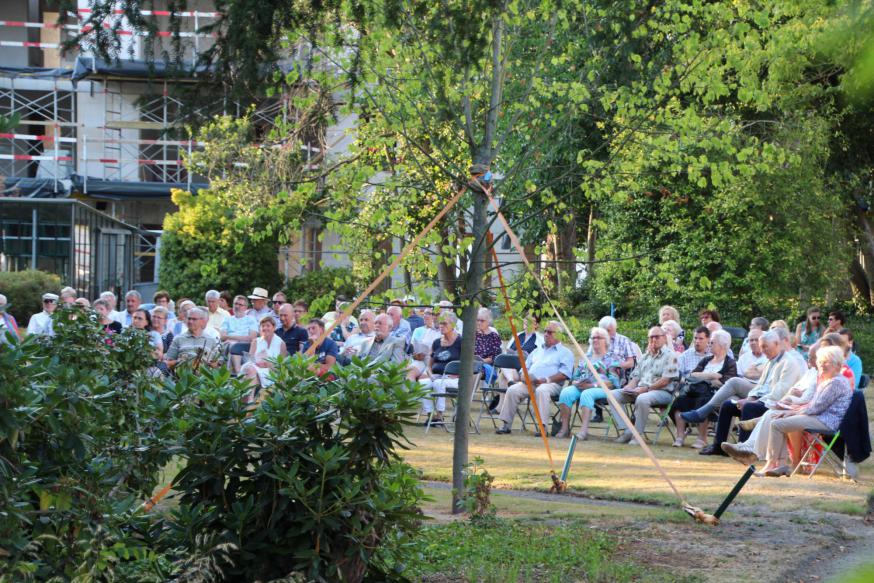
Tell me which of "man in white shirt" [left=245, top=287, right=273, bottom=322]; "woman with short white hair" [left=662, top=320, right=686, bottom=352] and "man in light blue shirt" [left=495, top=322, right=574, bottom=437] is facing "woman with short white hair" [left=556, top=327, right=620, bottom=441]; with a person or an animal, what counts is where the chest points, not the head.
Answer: "woman with short white hair" [left=662, top=320, right=686, bottom=352]

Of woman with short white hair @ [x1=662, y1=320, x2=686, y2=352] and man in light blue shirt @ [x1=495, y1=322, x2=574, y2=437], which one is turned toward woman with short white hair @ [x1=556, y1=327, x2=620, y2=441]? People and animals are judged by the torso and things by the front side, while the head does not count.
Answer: woman with short white hair @ [x1=662, y1=320, x2=686, y2=352]

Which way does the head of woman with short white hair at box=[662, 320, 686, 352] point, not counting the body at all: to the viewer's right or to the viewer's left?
to the viewer's left

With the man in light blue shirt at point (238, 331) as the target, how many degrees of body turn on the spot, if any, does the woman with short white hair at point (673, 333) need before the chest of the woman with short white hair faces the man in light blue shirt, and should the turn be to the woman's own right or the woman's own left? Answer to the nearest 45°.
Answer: approximately 45° to the woman's own right

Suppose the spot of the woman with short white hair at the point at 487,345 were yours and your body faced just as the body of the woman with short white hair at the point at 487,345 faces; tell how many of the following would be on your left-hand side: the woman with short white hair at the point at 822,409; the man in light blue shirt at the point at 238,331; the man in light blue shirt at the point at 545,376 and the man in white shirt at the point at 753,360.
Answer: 3

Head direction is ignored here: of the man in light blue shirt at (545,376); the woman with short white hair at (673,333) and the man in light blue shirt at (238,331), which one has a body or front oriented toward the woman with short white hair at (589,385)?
the woman with short white hair at (673,333)

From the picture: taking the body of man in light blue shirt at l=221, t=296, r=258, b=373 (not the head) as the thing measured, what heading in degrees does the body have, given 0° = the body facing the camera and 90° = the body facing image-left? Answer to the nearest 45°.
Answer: approximately 45°

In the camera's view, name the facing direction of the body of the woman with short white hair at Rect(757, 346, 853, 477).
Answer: to the viewer's left

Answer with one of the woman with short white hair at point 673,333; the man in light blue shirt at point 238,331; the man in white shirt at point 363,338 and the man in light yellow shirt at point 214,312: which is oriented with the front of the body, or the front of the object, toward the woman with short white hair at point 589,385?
the woman with short white hair at point 673,333

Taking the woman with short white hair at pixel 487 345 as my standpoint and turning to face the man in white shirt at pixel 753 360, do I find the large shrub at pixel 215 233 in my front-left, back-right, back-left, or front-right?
back-left

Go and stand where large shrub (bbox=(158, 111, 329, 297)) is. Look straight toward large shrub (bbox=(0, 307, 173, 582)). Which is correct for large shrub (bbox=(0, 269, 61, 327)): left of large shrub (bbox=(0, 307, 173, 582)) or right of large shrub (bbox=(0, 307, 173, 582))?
right

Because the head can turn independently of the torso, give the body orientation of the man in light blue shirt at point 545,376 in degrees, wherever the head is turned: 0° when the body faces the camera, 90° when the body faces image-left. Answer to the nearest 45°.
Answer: approximately 45°

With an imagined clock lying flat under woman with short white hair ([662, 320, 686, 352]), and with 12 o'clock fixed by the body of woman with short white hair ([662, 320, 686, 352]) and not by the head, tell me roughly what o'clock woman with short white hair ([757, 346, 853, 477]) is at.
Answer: woman with short white hair ([757, 346, 853, 477]) is roughly at 10 o'clock from woman with short white hair ([662, 320, 686, 352]).

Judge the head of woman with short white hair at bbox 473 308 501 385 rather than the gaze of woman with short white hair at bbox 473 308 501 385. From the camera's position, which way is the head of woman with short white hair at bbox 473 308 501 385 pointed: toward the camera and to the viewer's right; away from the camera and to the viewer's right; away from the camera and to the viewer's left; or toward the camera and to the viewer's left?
toward the camera and to the viewer's left
